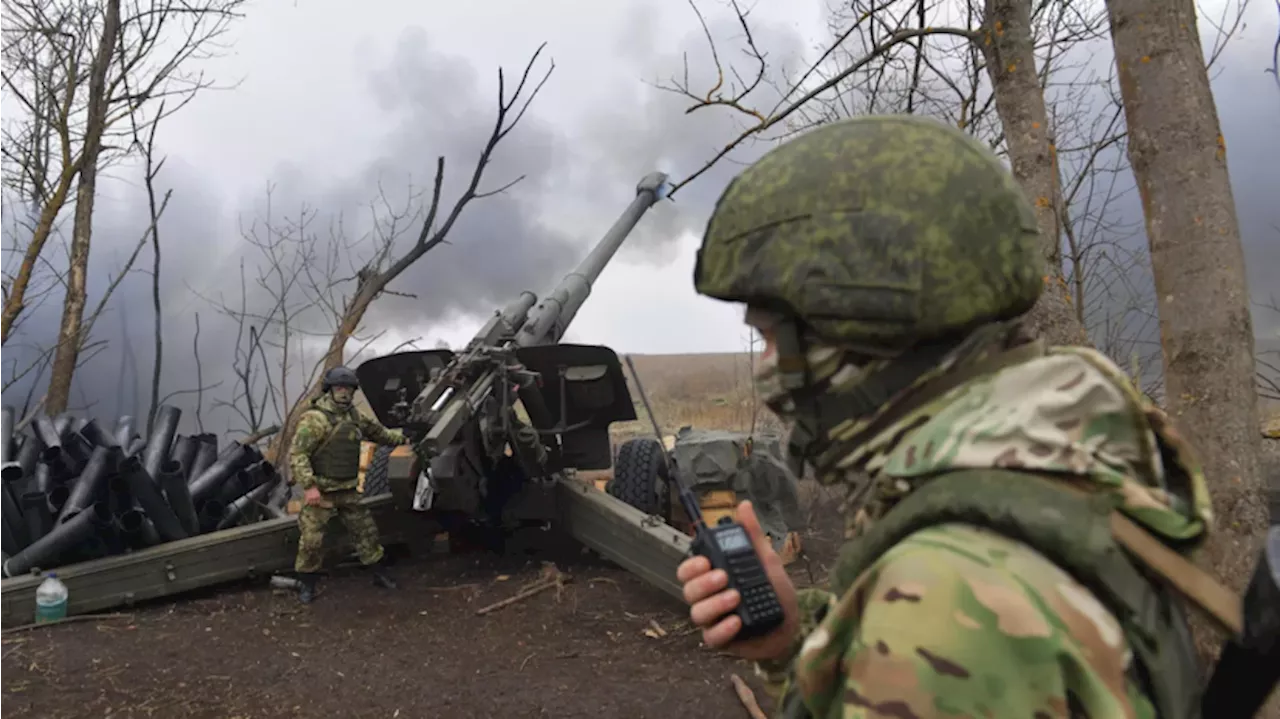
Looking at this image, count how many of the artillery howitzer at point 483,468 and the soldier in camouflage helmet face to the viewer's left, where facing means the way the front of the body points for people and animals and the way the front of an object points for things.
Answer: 1

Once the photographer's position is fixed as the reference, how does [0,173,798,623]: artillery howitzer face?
facing away from the viewer and to the right of the viewer

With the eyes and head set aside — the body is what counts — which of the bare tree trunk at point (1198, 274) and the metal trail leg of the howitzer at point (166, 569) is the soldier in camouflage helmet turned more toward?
the metal trail leg of the howitzer

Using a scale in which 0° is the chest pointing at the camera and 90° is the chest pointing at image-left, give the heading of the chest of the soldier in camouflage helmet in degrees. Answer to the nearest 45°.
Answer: approximately 90°

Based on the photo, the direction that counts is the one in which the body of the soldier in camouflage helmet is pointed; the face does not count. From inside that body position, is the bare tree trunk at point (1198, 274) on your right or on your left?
on your right

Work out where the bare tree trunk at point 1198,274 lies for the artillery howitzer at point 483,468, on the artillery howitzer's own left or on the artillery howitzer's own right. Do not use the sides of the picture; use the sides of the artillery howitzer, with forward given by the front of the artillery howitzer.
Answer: on the artillery howitzer's own right

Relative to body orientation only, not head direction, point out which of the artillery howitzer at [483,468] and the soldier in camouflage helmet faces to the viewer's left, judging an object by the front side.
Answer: the soldier in camouflage helmet

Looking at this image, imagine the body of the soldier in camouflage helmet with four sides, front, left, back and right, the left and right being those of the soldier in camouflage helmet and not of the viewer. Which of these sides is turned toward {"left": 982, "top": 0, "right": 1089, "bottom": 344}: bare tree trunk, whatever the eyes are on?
right

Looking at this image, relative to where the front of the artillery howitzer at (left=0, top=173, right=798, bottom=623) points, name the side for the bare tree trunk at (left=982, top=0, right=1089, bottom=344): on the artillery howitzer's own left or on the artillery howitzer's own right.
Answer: on the artillery howitzer's own right
